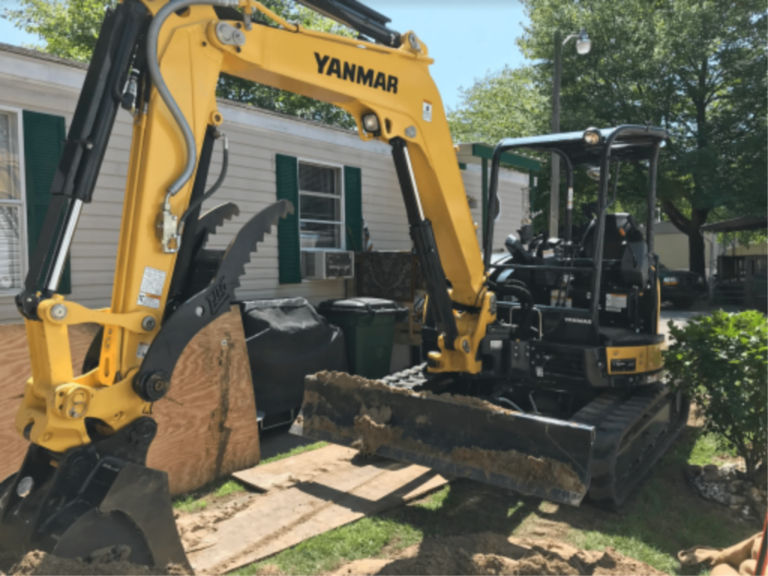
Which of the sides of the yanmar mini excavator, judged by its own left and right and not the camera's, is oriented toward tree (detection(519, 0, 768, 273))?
back

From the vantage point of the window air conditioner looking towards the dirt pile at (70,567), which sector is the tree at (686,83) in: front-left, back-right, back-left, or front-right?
back-left

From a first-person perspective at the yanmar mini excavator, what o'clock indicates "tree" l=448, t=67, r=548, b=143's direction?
The tree is roughly at 5 o'clock from the yanmar mini excavator.

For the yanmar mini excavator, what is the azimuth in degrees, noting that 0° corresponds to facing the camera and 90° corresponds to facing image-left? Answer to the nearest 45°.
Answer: approximately 45°

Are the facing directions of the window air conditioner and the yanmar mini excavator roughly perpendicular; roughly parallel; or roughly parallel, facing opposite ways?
roughly perpendicular
